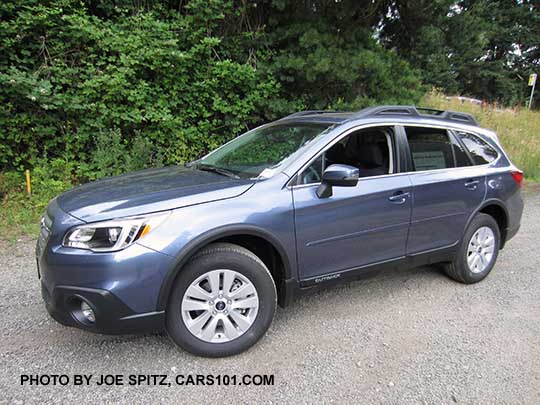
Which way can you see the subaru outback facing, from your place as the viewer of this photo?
facing the viewer and to the left of the viewer

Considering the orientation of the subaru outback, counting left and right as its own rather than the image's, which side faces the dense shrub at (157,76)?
right
